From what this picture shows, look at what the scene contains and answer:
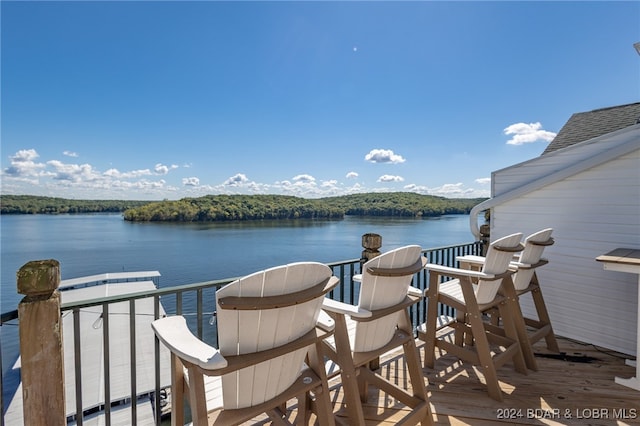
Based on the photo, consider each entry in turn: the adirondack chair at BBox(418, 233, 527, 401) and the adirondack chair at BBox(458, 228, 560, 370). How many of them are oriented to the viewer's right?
0

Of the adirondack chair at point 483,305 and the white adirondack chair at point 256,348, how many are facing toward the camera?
0

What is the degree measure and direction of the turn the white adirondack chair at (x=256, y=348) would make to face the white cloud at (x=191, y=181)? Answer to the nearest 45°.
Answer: approximately 45° to its right

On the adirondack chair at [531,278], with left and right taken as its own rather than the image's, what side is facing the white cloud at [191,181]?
front

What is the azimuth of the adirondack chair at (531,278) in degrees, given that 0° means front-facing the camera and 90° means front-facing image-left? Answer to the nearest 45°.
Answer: approximately 135°

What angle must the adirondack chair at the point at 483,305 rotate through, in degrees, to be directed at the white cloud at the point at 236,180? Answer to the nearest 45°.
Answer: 0° — it already faces it

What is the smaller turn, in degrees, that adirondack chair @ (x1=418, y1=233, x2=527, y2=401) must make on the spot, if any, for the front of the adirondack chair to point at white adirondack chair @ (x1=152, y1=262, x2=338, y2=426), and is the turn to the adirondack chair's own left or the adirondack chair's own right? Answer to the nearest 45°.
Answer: approximately 90° to the adirondack chair's own left

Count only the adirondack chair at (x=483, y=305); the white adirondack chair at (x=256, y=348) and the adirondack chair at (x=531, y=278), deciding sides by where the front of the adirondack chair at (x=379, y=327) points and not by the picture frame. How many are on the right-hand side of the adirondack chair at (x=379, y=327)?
2

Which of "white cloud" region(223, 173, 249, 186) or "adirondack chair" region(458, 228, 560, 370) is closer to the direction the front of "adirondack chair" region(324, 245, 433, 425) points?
the white cloud

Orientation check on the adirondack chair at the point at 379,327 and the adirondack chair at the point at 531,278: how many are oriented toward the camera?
0

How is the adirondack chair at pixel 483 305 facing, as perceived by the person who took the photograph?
facing away from the viewer and to the left of the viewer

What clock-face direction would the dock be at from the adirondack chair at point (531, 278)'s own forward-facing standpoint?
The dock is roughly at 11 o'clock from the adirondack chair.

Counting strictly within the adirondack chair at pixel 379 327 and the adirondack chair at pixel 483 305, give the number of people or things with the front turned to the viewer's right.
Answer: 0

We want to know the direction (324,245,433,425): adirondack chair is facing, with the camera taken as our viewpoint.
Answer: facing away from the viewer and to the left of the viewer

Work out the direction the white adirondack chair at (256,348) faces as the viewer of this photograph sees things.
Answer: facing away from the viewer and to the left of the viewer

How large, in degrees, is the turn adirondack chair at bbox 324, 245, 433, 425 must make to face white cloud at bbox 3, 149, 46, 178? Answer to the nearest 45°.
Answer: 0° — it already faces it
